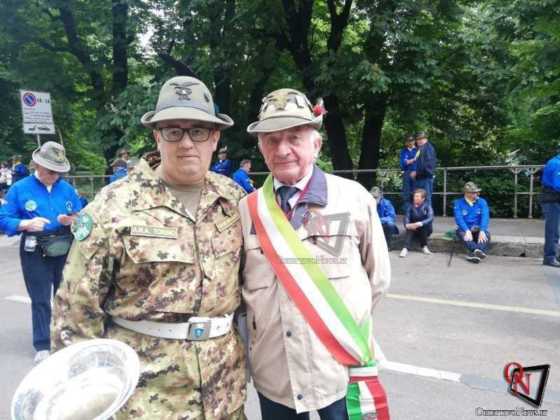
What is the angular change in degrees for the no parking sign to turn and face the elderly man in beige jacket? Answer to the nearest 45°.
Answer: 0° — it already faces them

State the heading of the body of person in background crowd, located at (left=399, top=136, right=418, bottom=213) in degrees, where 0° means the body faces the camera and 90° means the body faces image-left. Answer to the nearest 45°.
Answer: approximately 315°

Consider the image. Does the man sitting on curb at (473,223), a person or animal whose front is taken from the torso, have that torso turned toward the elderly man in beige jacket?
yes

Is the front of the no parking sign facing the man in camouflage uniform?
yes
